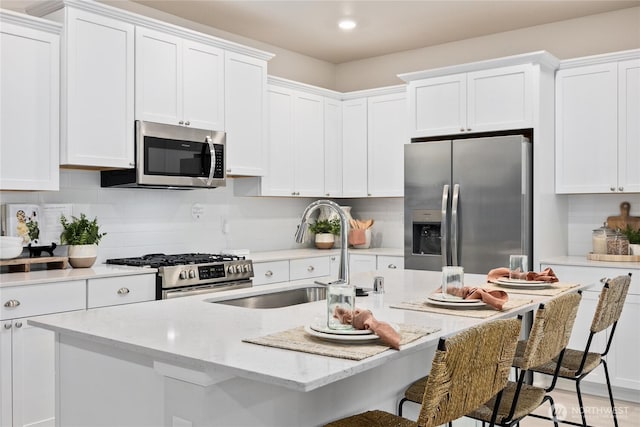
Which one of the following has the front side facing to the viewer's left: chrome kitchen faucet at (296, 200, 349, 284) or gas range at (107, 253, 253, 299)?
the chrome kitchen faucet

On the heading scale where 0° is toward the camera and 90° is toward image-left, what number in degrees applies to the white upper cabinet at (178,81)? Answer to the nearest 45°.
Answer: approximately 315°

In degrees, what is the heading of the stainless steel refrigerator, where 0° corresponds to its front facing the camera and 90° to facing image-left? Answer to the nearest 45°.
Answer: approximately 45°

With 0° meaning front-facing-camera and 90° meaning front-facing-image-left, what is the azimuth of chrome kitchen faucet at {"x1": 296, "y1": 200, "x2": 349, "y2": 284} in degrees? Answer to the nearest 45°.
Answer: approximately 90°

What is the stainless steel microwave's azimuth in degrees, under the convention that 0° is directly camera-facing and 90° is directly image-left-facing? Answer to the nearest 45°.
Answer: approximately 315°

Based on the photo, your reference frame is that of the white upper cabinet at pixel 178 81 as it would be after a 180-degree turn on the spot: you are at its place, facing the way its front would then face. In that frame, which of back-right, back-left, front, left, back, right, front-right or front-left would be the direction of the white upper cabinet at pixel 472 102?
back-right

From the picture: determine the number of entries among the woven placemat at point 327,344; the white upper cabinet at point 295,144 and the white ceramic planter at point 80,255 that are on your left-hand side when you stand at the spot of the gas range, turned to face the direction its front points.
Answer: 1

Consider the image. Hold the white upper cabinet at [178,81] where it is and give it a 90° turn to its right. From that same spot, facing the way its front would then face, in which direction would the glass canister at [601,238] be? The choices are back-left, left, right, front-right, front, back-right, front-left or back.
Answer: back-left

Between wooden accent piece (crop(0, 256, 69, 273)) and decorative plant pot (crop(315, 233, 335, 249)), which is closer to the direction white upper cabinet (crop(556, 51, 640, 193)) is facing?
the wooden accent piece

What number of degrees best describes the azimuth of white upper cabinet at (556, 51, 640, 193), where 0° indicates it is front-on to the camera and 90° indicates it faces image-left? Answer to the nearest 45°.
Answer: approximately 45°
